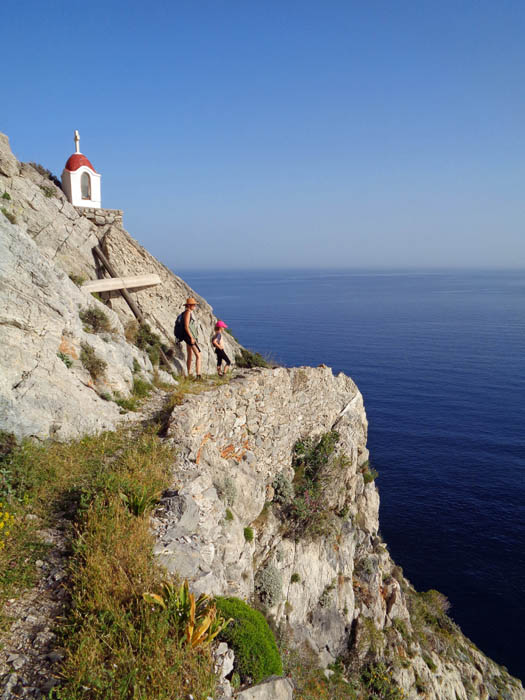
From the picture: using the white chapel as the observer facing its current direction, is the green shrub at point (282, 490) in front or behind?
in front

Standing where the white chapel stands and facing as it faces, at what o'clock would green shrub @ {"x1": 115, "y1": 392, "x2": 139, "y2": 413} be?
The green shrub is roughly at 12 o'clock from the white chapel.

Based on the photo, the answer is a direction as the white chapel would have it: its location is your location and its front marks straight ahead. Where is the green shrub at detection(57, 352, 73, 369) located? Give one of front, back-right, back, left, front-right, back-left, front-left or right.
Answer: front

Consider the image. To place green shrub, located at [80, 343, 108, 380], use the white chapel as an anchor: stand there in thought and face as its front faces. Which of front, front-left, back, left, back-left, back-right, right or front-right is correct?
front

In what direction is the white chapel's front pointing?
toward the camera

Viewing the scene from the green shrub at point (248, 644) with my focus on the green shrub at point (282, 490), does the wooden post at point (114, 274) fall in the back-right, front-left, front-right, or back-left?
front-left

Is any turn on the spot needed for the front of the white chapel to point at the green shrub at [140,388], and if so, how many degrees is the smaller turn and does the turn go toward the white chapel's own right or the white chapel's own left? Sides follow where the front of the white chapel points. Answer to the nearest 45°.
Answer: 0° — it already faces it

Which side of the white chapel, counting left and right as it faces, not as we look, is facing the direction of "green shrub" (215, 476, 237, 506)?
front
